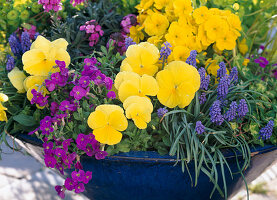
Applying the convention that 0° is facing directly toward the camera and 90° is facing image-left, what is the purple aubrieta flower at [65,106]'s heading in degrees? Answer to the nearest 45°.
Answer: approximately 0°

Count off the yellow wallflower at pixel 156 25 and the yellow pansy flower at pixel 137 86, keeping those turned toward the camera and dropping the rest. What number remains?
2

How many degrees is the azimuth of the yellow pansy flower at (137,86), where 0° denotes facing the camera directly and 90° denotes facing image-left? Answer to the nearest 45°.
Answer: approximately 0°
